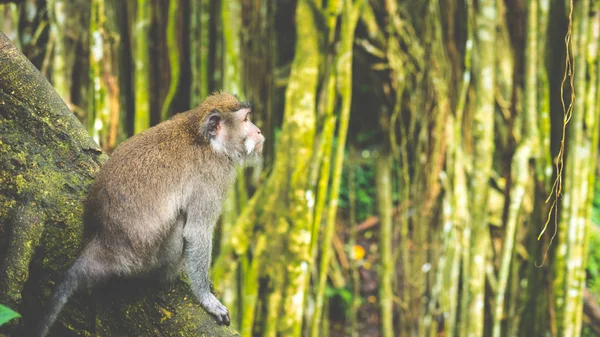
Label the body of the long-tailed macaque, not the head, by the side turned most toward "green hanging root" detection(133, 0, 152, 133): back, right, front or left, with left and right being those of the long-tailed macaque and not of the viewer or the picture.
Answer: left

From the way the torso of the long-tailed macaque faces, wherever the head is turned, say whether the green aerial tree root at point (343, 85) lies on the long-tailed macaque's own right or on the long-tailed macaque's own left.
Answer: on the long-tailed macaque's own left

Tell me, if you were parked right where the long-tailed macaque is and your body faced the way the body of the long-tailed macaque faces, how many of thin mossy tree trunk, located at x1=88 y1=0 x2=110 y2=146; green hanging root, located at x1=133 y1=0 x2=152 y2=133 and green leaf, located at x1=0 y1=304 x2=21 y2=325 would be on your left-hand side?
2

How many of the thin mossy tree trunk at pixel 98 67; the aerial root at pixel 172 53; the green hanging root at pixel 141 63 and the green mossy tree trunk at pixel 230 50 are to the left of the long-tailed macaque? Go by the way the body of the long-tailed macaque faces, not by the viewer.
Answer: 4

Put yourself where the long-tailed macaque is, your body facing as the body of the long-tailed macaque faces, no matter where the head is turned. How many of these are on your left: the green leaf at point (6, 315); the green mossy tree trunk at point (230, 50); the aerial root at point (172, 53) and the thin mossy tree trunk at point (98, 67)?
3

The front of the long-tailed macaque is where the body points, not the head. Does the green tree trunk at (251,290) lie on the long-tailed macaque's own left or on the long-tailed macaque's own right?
on the long-tailed macaque's own left

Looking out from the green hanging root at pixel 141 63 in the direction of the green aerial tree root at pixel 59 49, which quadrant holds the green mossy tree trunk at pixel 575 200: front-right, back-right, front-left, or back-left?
back-left

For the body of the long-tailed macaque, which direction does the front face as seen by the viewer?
to the viewer's right

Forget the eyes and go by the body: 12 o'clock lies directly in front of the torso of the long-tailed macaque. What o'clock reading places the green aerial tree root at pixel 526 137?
The green aerial tree root is roughly at 11 o'clock from the long-tailed macaque.

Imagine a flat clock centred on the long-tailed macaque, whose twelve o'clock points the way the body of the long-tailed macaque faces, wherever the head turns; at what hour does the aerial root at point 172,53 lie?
The aerial root is roughly at 9 o'clock from the long-tailed macaque.
